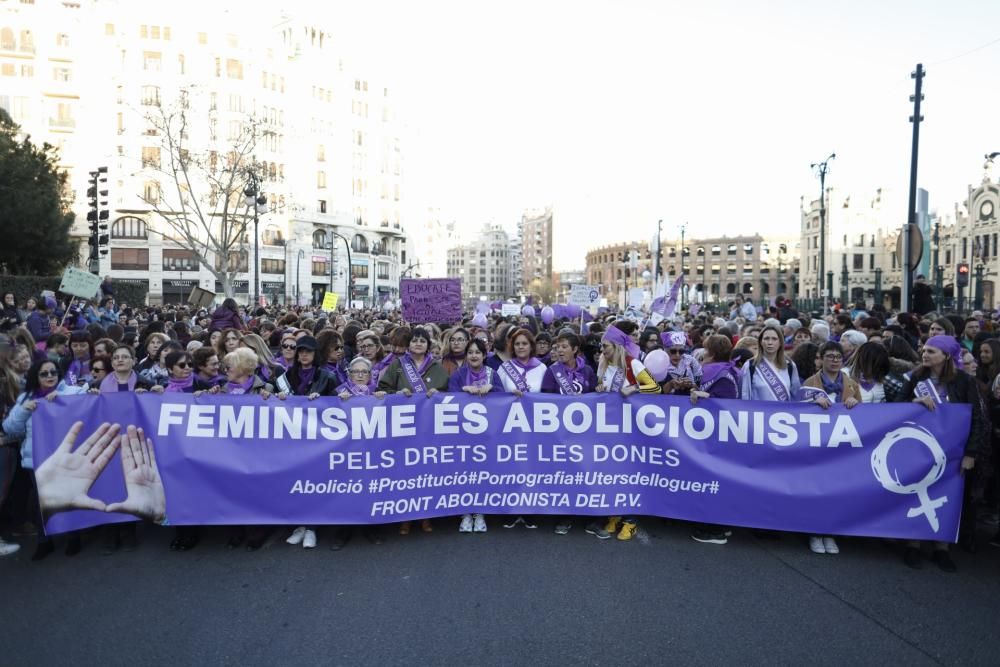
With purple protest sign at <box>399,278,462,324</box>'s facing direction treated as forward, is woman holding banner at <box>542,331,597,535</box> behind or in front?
in front

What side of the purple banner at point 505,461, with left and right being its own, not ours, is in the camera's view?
front

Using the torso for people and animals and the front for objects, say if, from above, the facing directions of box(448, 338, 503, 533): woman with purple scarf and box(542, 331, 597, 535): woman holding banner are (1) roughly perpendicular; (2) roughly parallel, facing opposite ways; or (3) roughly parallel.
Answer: roughly parallel

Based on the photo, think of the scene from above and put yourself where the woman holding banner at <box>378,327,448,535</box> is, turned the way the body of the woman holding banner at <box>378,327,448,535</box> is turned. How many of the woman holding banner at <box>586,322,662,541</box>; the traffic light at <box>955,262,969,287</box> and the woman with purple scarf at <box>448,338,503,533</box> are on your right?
0

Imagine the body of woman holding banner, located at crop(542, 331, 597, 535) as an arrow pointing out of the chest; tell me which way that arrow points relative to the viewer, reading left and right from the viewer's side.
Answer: facing the viewer

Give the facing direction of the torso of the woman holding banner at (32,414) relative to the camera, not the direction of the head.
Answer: toward the camera

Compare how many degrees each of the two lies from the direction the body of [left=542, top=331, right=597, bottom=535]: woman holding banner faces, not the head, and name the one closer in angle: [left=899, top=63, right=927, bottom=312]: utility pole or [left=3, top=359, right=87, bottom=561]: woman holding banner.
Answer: the woman holding banner

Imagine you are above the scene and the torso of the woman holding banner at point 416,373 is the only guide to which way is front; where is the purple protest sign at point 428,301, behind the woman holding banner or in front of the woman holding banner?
behind

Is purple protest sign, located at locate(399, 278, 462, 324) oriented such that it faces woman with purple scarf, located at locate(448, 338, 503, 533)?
yes

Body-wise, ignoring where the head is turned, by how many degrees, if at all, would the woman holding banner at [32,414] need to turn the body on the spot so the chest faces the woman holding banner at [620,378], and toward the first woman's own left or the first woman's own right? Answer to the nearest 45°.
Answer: approximately 45° to the first woman's own left

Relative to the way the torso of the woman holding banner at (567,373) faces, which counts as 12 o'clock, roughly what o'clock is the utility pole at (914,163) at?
The utility pole is roughly at 7 o'clock from the woman holding banner.

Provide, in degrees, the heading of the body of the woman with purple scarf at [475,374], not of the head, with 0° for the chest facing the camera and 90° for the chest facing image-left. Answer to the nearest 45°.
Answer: approximately 0°

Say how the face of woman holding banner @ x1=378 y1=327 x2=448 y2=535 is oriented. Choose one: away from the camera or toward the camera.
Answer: toward the camera

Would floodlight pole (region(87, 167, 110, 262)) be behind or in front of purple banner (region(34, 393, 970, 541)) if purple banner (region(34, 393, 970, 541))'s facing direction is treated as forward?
behind

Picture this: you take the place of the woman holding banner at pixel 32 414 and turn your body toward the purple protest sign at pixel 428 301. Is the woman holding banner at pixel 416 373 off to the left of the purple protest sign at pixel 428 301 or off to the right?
right

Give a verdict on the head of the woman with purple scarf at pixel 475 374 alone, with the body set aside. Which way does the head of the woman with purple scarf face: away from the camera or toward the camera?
toward the camera

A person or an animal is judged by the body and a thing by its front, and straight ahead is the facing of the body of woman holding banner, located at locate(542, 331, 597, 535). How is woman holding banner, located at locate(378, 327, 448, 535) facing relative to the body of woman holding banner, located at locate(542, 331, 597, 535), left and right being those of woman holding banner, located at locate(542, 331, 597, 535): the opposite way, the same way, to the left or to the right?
the same way

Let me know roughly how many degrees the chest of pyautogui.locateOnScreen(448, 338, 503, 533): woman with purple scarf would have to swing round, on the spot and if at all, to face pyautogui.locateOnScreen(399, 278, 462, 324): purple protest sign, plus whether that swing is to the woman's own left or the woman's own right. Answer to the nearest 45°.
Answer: approximately 180°

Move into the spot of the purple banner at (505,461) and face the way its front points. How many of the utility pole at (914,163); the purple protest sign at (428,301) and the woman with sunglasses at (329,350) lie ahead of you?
0

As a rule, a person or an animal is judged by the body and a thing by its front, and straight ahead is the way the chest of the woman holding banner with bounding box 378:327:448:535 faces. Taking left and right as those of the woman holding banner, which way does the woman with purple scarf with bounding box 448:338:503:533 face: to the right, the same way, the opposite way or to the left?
the same way

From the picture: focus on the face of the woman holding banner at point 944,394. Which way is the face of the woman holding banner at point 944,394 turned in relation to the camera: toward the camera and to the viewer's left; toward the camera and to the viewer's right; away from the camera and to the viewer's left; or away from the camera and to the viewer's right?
toward the camera and to the viewer's left

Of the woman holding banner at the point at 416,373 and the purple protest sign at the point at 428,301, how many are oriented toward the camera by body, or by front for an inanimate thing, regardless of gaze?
2
